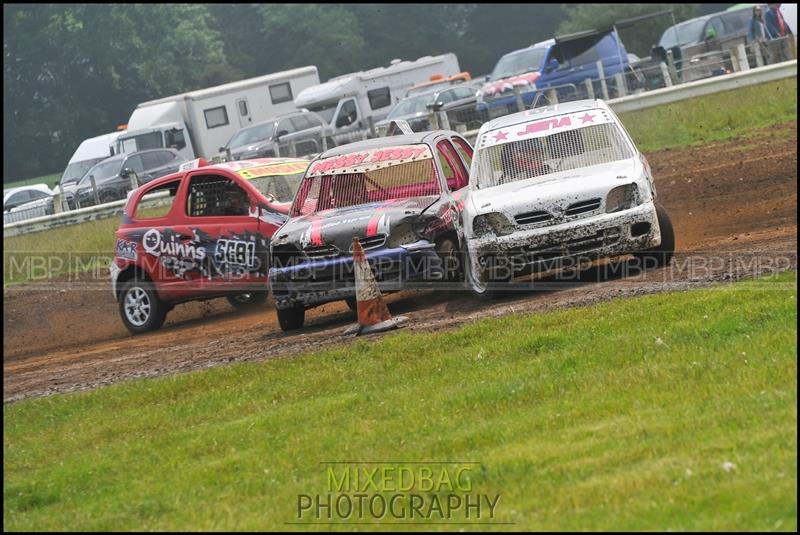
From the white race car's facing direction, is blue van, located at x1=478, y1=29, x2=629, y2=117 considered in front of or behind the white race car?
behind

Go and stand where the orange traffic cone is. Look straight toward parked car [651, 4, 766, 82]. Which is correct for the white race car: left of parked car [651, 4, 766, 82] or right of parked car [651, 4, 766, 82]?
right

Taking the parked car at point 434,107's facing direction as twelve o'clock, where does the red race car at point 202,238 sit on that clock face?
The red race car is roughly at 11 o'clock from the parked car.

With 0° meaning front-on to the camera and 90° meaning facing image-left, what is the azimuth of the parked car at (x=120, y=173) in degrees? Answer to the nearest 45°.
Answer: approximately 45°

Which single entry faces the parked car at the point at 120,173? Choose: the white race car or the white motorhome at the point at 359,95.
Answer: the white motorhome

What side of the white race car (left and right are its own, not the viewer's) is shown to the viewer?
front

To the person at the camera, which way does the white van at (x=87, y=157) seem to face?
facing the viewer and to the left of the viewer

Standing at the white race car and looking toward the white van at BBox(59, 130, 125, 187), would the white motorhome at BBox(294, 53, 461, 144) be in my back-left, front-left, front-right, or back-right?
front-right

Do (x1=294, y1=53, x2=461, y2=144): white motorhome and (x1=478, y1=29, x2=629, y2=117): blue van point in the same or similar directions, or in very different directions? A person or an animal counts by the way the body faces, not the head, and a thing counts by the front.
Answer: same or similar directions

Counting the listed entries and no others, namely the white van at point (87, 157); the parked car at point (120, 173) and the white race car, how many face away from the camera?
0

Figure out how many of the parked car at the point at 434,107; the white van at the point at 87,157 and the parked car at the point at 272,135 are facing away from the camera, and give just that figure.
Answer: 0

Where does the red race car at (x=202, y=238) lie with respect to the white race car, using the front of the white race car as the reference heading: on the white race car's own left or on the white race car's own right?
on the white race car's own right

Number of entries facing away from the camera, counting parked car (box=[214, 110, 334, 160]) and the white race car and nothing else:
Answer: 0
